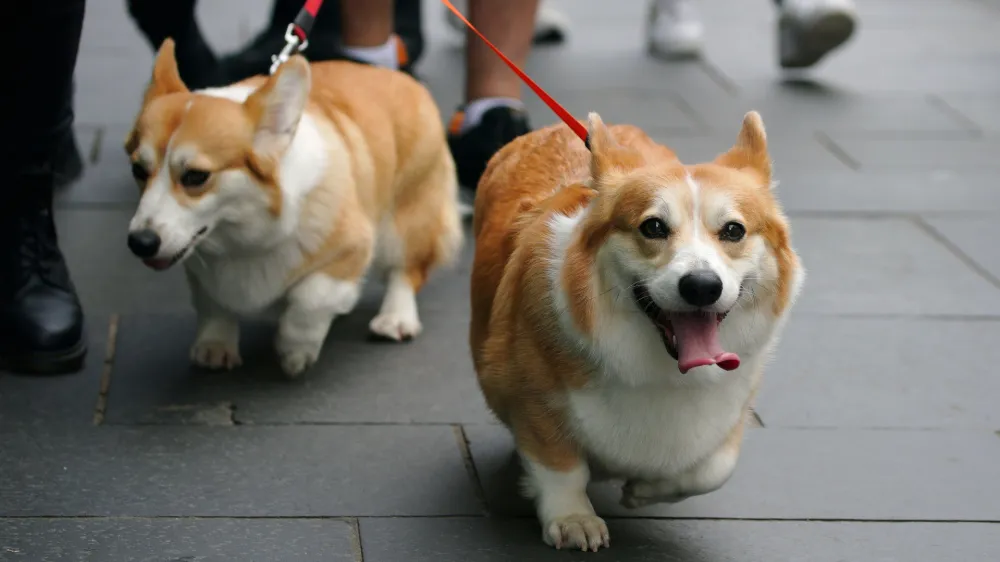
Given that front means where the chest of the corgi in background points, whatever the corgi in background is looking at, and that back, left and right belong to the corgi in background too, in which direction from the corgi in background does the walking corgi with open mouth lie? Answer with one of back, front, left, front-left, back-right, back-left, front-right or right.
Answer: left

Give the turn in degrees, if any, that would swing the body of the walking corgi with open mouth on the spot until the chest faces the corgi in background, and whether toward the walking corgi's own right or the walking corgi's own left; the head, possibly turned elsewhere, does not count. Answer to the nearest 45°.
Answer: approximately 180°

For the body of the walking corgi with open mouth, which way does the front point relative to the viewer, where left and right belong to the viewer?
facing the viewer and to the right of the viewer

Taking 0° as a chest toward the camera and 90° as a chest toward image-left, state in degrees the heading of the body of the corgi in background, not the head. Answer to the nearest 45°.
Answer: approximately 45°

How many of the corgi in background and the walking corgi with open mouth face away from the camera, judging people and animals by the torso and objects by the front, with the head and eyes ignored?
0
